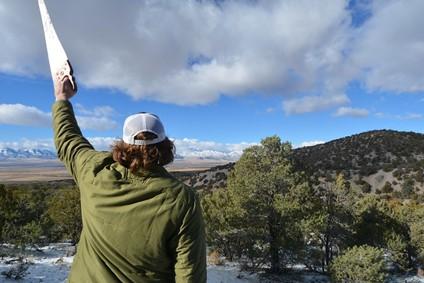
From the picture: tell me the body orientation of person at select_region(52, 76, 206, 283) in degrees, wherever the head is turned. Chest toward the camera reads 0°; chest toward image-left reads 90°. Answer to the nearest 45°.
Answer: approximately 180°

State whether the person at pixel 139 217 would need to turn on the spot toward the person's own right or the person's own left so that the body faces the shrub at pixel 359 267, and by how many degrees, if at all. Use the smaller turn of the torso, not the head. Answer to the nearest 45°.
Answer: approximately 45° to the person's own right

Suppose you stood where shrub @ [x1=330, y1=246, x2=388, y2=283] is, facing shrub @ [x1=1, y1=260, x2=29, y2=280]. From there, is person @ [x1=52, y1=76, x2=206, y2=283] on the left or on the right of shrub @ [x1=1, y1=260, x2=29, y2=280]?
left
